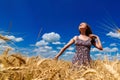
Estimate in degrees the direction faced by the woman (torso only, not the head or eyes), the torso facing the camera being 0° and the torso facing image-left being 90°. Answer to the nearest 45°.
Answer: approximately 0°
